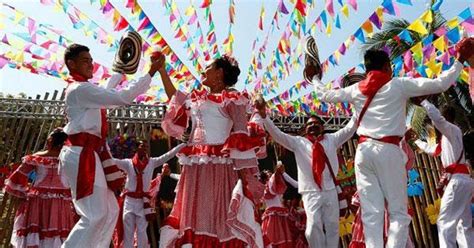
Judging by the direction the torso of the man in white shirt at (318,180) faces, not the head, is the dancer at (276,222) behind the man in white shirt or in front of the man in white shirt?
behind

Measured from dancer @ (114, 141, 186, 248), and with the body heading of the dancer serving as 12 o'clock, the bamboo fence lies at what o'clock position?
The bamboo fence is roughly at 6 o'clock from the dancer.

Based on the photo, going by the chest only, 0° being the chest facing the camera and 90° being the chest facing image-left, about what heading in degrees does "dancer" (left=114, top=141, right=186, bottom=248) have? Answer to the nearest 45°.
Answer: approximately 0°

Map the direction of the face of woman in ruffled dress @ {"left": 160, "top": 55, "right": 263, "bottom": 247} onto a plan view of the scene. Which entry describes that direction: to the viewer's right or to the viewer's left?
to the viewer's left

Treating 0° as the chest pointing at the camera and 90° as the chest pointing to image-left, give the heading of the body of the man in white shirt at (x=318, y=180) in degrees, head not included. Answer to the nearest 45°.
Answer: approximately 0°

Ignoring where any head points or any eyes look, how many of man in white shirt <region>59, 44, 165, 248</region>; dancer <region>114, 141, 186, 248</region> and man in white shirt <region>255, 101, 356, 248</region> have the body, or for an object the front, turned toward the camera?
2

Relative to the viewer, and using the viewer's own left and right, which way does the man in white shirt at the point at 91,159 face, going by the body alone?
facing to the right of the viewer
